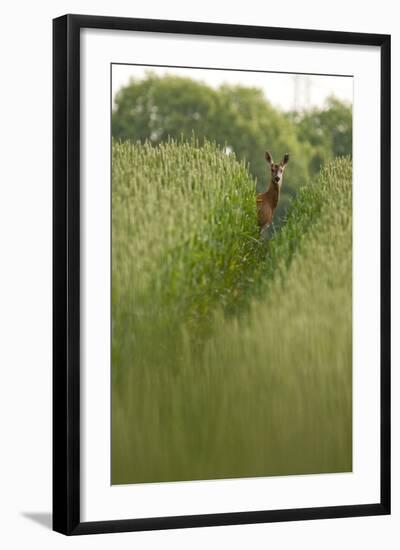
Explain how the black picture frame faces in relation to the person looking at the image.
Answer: facing the viewer and to the right of the viewer
